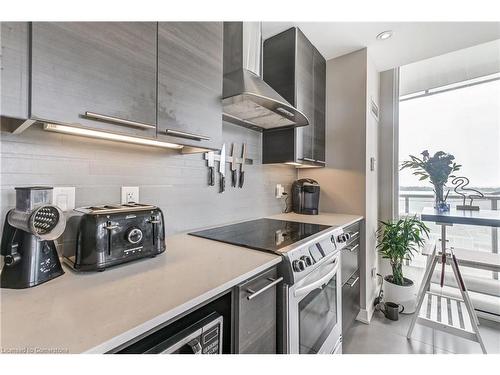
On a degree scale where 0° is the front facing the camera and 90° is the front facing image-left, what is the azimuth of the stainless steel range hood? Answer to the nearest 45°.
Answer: approximately 315°

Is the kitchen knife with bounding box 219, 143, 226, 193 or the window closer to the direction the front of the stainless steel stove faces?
the window

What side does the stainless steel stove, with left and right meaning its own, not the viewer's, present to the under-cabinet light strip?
right

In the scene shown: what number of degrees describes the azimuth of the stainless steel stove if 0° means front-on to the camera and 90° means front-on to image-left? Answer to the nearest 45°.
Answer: approximately 315°

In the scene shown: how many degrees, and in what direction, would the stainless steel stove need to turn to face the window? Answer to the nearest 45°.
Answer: approximately 90° to its left

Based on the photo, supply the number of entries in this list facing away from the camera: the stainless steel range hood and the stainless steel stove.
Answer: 0

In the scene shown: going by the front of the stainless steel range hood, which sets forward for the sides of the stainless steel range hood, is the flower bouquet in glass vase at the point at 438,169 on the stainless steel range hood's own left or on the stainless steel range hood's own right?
on the stainless steel range hood's own left
